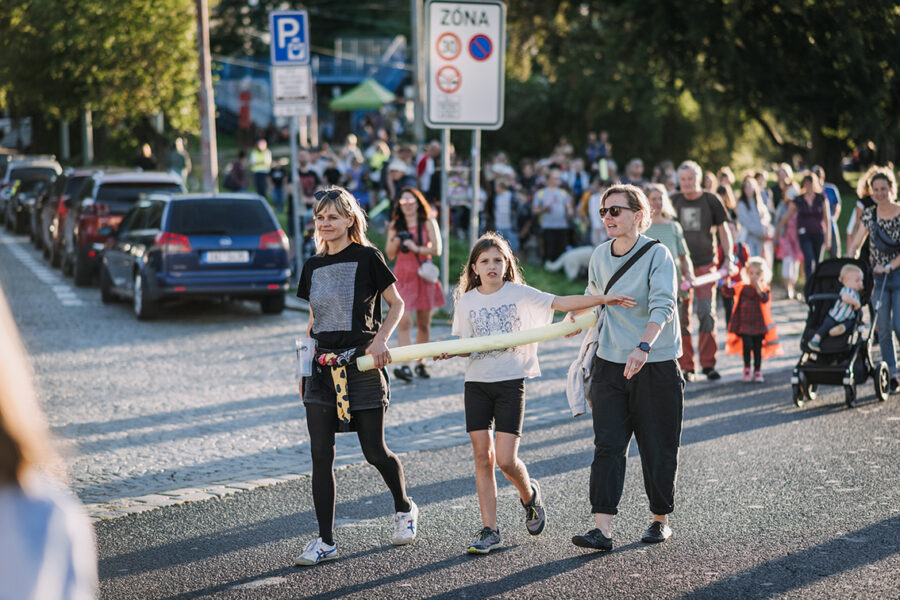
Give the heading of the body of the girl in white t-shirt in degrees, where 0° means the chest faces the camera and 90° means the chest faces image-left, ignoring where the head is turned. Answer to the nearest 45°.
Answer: approximately 45°

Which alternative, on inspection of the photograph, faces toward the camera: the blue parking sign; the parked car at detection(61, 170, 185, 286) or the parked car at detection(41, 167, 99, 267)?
the blue parking sign

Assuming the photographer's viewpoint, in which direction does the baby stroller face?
facing the viewer and to the left of the viewer

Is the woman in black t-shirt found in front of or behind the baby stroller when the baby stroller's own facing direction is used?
in front

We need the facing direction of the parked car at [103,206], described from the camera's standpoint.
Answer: facing away from the viewer

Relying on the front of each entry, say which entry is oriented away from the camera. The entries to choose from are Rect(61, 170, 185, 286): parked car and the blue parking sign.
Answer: the parked car

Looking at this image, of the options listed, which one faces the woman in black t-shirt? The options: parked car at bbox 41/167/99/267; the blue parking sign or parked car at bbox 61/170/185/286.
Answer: the blue parking sign

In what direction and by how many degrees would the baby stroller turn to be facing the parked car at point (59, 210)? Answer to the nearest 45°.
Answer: approximately 90° to its right

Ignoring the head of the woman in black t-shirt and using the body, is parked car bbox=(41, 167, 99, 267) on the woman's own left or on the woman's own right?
on the woman's own right

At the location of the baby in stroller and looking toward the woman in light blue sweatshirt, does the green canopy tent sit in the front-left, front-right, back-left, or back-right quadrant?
back-right

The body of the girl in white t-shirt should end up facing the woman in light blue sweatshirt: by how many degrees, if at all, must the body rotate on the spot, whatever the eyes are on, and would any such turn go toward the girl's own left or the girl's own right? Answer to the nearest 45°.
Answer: approximately 135° to the girl's own left

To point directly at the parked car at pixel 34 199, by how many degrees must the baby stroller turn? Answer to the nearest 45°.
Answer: approximately 90° to its right

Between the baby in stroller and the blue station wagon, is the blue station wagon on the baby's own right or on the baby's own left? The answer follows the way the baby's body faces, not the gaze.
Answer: on the baby's own right

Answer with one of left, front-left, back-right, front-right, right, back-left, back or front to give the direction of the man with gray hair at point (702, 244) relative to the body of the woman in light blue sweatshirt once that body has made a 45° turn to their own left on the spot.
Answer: back
